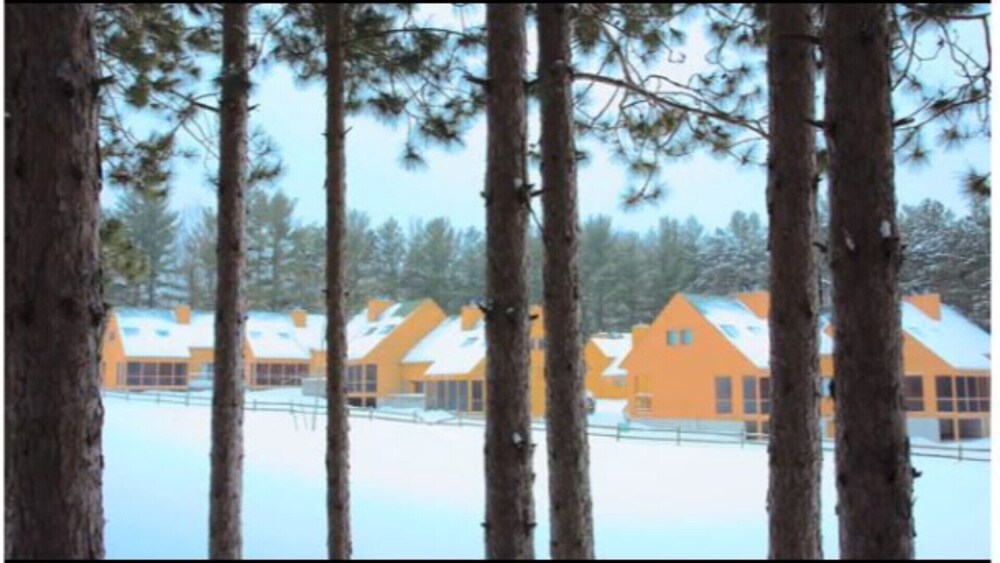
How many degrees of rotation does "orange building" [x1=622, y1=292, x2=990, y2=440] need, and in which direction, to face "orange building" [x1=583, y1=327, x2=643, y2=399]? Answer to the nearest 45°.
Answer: approximately 135° to its right

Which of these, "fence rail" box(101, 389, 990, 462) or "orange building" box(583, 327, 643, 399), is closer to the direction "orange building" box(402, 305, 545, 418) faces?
the fence rail

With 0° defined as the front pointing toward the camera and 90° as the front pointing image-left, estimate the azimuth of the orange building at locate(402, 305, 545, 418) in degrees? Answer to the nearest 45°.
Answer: approximately 0°

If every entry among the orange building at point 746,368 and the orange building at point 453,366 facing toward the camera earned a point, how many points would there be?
2

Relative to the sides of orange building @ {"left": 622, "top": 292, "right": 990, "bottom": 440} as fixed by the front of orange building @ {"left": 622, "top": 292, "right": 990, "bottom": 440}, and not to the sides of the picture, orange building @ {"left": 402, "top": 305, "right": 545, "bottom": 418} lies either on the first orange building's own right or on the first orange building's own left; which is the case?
on the first orange building's own right

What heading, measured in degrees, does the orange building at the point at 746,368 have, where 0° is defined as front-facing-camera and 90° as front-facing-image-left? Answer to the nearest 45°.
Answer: approximately 0°

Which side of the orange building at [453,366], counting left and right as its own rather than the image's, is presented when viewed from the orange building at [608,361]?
left
